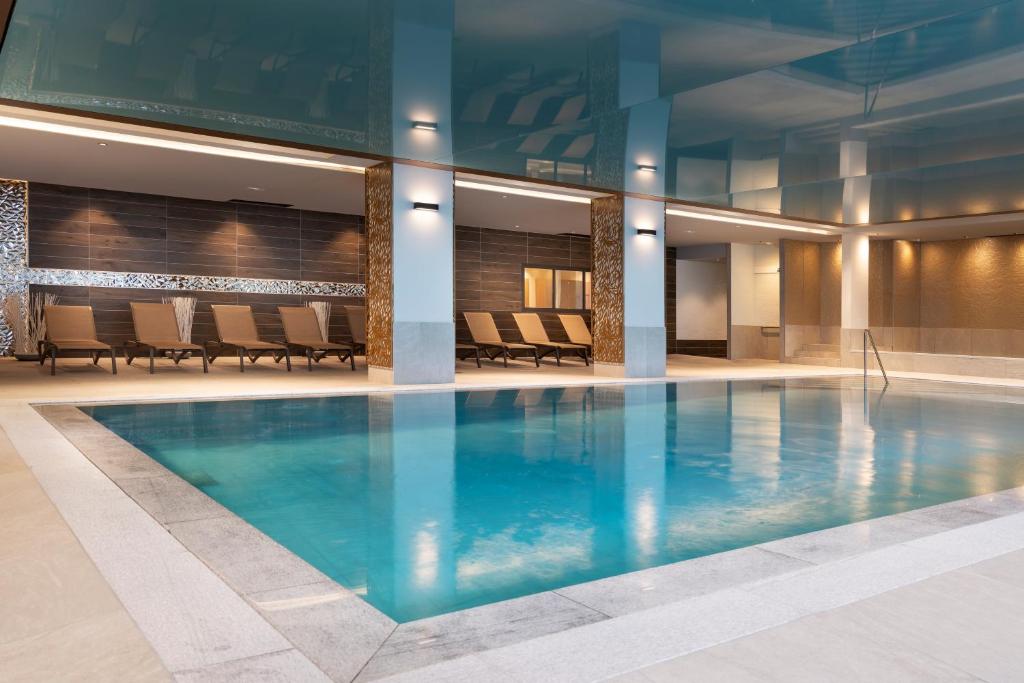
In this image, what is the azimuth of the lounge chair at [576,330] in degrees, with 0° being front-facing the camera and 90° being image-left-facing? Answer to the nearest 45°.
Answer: approximately 315°

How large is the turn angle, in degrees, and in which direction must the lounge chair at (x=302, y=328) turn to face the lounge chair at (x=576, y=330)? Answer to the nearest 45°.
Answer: approximately 90° to its left

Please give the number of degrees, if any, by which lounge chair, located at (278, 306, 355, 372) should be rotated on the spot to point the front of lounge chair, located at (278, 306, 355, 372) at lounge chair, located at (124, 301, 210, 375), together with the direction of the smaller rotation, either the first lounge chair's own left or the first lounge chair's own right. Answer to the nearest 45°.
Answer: approximately 135° to the first lounge chair's own right

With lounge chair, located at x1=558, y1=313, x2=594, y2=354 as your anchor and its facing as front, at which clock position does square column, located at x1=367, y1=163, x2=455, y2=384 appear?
The square column is roughly at 2 o'clock from the lounge chair.

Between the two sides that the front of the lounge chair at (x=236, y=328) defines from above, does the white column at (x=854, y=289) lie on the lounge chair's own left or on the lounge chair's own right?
on the lounge chair's own left

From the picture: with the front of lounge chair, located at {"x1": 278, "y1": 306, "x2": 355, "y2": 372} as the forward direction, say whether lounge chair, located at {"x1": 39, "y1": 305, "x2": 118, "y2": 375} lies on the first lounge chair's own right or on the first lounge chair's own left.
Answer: on the first lounge chair's own right

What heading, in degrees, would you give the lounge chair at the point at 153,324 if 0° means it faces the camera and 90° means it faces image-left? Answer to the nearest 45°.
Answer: approximately 315°

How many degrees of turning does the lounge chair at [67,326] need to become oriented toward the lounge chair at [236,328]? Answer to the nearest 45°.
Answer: approximately 90° to its left
